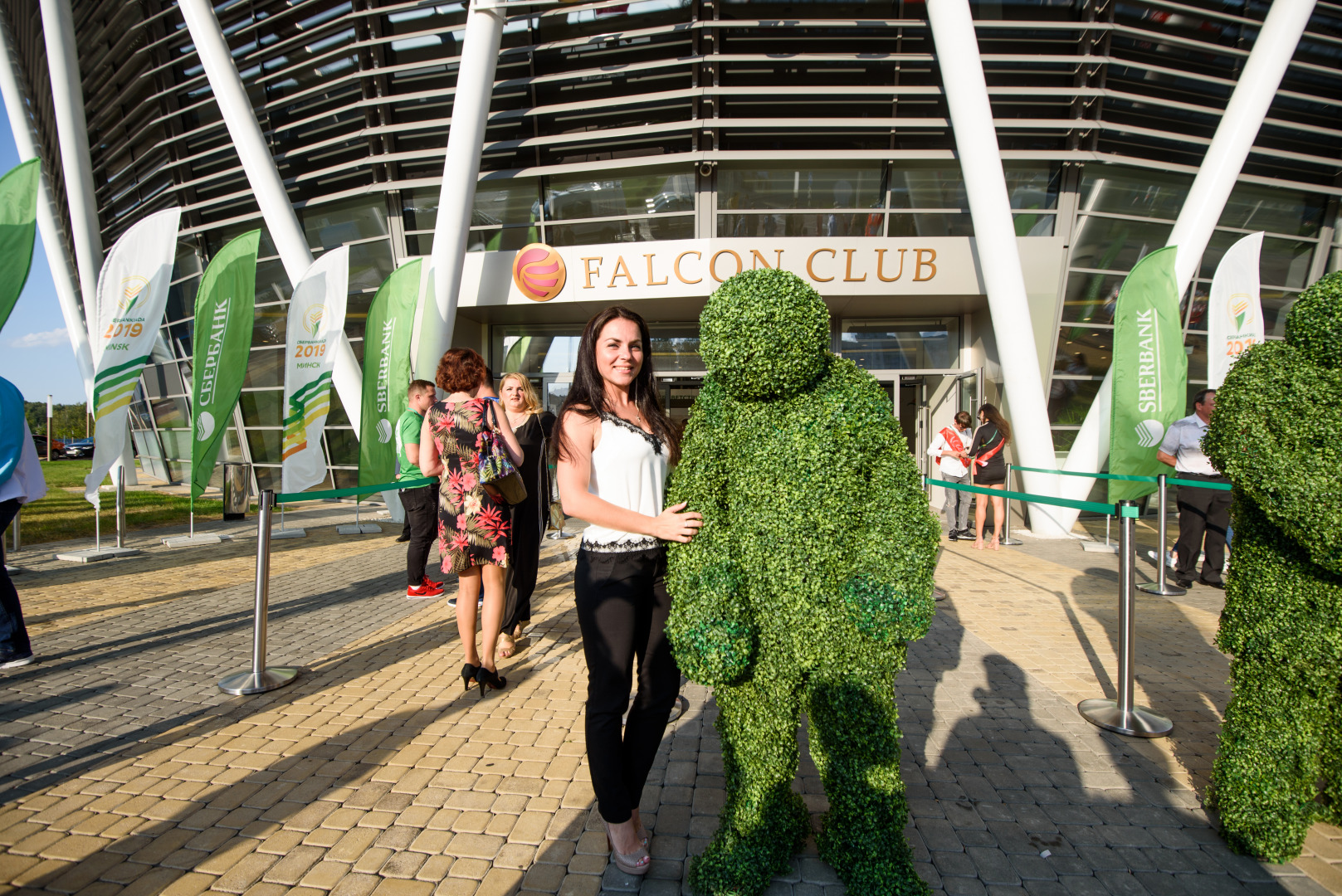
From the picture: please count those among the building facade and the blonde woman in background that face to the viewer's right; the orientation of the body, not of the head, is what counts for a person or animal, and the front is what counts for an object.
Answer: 0

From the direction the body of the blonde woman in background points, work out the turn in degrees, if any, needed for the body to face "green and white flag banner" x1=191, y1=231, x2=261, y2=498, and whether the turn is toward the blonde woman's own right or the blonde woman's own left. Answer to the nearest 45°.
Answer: approximately 90° to the blonde woman's own right

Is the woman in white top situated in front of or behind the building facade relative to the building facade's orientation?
in front

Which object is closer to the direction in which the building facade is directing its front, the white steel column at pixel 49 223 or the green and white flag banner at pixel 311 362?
the green and white flag banner

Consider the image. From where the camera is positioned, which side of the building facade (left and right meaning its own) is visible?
front

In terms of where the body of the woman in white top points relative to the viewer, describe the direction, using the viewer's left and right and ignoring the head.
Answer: facing the viewer and to the right of the viewer

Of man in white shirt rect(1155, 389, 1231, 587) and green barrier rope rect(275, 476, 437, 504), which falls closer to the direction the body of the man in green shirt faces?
the man in white shirt

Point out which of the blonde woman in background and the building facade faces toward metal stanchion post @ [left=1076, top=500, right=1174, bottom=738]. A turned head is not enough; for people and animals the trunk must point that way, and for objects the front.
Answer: the building facade

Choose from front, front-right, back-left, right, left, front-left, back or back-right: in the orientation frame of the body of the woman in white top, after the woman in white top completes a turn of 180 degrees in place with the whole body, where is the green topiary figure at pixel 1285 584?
back-right

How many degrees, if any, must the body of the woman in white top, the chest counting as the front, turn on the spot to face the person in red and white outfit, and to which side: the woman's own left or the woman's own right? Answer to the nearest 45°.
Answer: approximately 90° to the woman's own left

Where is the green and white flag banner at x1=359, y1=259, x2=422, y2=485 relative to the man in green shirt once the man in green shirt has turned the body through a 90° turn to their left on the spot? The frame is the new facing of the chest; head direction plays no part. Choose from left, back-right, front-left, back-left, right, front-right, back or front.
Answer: front

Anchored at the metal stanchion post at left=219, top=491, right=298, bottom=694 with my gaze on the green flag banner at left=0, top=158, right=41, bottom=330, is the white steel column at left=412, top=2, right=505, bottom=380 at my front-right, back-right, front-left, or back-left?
front-right

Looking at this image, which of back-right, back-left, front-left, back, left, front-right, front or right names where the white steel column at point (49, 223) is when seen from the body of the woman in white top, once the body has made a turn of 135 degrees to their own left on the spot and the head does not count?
front-left
